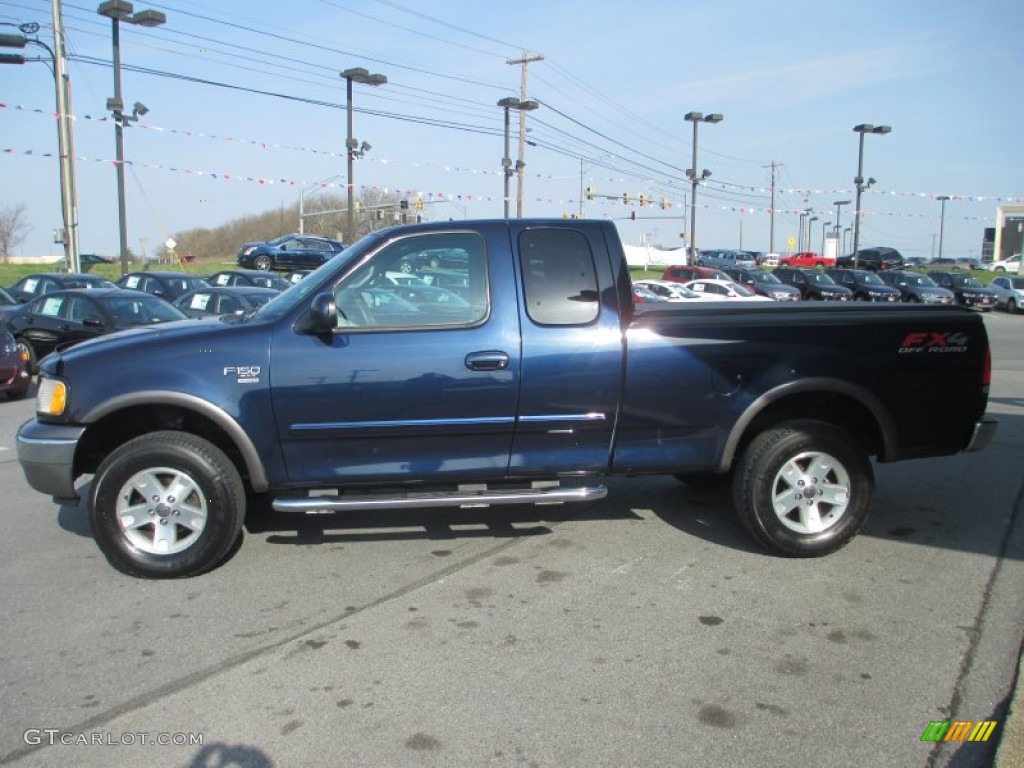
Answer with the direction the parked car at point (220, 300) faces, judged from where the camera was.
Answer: facing the viewer and to the right of the viewer

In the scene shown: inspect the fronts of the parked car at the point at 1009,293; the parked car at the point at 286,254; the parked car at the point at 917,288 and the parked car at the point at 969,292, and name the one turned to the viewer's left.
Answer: the parked car at the point at 286,254

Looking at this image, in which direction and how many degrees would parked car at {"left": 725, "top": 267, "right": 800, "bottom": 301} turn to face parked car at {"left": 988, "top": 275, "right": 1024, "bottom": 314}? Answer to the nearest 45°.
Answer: approximately 90° to its left

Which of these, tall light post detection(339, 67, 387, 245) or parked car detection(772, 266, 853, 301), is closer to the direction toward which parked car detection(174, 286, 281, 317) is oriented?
the parked car

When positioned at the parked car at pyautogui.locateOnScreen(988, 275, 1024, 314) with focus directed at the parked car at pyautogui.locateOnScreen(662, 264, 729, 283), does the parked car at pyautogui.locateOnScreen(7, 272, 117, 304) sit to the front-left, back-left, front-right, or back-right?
front-left

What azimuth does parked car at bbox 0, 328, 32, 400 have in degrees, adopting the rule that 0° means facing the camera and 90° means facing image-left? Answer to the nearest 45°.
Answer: approximately 315°

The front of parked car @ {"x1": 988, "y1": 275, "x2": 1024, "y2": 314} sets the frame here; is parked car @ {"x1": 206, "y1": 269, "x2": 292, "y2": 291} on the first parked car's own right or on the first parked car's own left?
on the first parked car's own right

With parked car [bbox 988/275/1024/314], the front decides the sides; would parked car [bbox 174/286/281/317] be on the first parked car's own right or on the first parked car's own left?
on the first parked car's own right

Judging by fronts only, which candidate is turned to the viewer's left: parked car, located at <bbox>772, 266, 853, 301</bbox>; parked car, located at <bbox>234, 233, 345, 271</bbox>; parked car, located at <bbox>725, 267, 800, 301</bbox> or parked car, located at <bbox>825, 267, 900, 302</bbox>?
parked car, located at <bbox>234, 233, 345, 271</bbox>

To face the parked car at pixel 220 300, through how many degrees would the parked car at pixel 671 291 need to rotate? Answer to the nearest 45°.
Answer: approximately 90° to its right

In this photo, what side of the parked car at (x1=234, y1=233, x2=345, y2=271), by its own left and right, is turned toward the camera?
left

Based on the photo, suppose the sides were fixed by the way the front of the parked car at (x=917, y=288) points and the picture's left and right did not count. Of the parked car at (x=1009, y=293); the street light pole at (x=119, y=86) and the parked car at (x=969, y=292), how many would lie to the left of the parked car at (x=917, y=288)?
2

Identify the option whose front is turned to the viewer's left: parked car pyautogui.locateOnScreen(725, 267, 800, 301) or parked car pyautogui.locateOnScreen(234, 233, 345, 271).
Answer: parked car pyautogui.locateOnScreen(234, 233, 345, 271)

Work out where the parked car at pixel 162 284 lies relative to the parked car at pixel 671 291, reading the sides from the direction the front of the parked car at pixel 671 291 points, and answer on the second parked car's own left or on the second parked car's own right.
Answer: on the second parked car's own right

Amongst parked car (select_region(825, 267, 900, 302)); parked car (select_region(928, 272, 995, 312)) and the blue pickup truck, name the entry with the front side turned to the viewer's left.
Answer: the blue pickup truck

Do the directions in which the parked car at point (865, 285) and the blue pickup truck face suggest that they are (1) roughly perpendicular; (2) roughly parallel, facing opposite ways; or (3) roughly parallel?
roughly perpendicular

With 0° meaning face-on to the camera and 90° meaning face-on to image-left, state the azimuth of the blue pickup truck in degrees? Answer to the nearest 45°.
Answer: approximately 90°

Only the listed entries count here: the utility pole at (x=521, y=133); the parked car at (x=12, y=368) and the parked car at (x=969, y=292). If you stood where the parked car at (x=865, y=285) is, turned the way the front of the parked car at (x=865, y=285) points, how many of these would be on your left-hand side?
1

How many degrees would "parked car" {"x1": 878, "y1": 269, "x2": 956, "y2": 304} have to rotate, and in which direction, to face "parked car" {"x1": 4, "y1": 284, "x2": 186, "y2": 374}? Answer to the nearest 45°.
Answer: approximately 45° to its right

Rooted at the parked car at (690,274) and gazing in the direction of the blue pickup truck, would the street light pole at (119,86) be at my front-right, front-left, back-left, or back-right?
front-right
